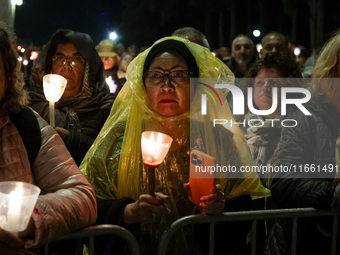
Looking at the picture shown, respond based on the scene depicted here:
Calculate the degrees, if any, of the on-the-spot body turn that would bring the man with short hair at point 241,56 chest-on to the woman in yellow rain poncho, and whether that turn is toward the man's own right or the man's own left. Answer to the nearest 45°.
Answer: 0° — they already face them

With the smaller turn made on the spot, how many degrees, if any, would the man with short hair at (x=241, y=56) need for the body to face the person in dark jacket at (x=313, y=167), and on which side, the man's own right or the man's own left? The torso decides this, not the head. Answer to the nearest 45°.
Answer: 0° — they already face them

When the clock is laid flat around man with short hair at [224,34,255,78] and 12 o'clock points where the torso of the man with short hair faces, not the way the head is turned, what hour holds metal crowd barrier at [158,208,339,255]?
The metal crowd barrier is roughly at 12 o'clock from the man with short hair.

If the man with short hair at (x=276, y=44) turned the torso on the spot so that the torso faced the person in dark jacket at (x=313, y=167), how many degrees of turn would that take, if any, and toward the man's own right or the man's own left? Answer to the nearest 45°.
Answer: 0° — they already face them
